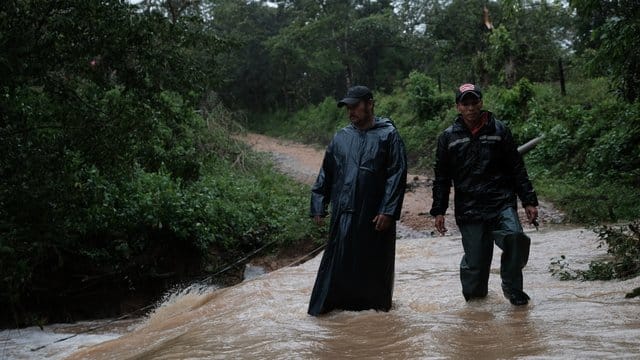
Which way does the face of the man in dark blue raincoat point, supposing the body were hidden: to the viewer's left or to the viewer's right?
to the viewer's left

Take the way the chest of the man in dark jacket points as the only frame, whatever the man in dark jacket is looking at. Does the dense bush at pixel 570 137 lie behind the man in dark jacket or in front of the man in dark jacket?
behind

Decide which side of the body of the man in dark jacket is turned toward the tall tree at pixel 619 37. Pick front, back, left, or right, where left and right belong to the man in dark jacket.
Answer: back

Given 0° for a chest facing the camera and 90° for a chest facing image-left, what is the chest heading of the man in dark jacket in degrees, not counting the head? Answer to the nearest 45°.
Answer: approximately 0°

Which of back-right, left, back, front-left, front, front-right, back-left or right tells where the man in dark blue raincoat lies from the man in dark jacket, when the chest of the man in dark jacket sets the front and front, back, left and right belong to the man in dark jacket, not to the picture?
right

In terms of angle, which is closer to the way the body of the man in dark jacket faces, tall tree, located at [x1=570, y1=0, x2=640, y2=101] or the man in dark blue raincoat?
the man in dark blue raincoat
